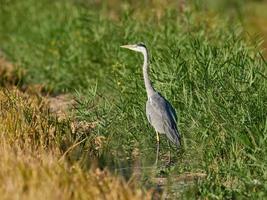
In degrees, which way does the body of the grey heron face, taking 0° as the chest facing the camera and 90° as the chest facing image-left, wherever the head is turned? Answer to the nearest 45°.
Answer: approximately 90°
